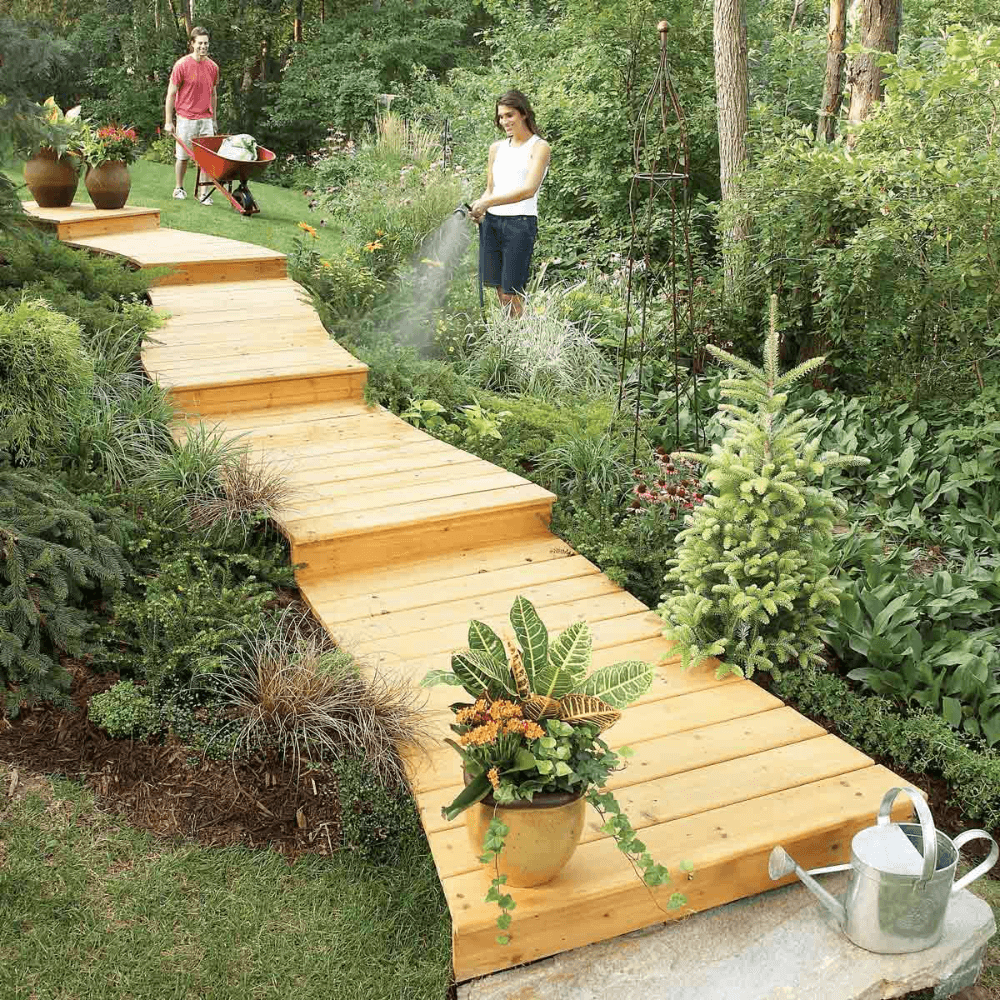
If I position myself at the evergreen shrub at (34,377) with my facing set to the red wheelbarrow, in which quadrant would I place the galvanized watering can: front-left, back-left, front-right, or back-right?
back-right

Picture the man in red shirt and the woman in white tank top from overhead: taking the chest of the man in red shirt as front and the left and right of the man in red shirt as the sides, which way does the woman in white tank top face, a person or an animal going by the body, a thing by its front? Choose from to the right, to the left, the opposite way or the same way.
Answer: to the right

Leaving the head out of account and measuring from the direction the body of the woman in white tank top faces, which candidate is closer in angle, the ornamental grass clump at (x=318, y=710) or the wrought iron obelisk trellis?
the ornamental grass clump

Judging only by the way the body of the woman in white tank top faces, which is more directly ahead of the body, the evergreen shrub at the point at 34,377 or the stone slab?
the evergreen shrub

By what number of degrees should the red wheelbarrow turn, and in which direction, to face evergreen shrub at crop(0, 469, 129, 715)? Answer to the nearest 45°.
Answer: approximately 45° to its right

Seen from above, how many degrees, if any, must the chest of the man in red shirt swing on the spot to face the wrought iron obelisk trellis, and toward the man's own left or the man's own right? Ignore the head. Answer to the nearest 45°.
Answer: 0° — they already face it

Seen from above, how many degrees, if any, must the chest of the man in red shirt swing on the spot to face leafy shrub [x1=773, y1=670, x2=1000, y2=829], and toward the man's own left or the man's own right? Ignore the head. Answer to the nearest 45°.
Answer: approximately 45° to the man's own right

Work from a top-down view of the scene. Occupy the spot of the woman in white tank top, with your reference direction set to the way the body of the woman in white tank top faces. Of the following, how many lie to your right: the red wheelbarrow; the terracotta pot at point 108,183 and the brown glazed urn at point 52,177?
3

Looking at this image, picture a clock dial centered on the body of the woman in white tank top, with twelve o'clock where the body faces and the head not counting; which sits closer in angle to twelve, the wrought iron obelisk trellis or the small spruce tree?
the small spruce tree

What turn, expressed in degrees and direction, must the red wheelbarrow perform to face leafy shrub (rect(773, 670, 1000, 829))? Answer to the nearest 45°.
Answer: approximately 45° to its right

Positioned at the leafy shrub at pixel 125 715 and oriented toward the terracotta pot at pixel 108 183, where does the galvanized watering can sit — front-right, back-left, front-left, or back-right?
back-right
